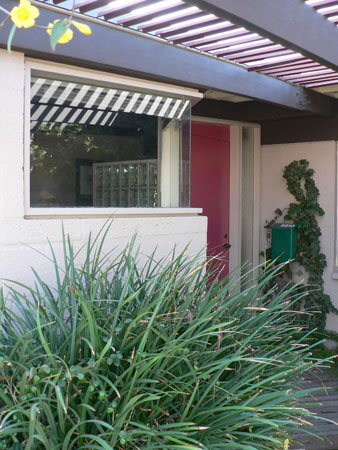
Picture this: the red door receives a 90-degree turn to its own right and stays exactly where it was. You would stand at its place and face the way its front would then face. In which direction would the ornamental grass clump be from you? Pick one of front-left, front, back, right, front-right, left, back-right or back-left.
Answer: front-left

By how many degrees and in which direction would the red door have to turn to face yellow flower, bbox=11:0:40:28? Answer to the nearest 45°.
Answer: approximately 45° to its right

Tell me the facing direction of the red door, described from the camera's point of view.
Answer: facing the viewer and to the right of the viewer

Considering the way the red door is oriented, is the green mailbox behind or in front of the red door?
in front

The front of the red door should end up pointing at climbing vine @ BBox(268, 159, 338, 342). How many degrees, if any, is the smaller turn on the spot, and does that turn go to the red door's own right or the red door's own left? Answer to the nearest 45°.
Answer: approximately 45° to the red door's own left
